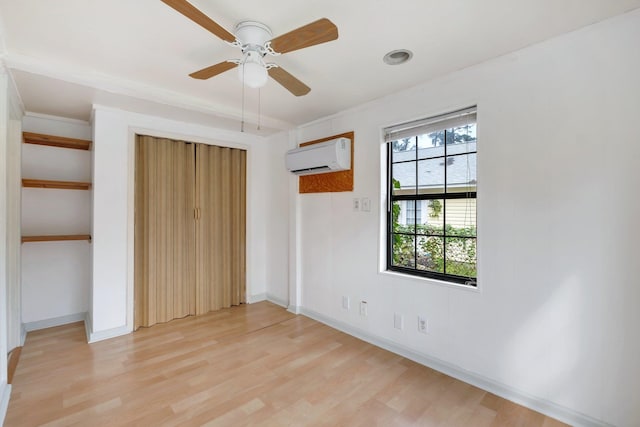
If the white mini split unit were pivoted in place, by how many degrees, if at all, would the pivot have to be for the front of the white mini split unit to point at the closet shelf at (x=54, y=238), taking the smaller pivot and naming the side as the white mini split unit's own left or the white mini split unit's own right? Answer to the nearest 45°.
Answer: approximately 45° to the white mini split unit's own right

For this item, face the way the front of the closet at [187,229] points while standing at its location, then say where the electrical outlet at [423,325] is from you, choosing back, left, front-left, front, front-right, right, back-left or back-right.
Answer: front

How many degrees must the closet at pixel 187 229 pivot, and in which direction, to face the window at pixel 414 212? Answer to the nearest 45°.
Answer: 0° — it already faces it

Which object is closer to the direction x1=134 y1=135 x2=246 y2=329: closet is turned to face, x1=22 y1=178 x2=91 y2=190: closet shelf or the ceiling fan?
the ceiling fan

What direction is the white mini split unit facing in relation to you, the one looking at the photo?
facing the viewer and to the left of the viewer

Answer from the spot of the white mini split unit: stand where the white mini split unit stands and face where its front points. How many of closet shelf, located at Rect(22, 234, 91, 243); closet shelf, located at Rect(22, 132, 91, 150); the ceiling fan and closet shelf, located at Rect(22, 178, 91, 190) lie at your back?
0

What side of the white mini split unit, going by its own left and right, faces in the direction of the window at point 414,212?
left

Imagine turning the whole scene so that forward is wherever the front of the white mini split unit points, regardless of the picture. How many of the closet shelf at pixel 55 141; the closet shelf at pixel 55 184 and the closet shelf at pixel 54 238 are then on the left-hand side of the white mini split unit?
0

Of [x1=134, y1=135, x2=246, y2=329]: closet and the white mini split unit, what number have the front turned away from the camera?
0

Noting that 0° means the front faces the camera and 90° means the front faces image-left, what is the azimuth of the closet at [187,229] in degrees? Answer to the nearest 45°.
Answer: approximately 315°

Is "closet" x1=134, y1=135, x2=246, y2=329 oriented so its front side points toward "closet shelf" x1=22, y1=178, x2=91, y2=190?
no

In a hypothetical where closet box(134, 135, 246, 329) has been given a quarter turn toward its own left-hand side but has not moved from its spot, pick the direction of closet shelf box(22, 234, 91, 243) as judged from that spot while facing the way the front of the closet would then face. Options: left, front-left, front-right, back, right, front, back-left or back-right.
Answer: back-left

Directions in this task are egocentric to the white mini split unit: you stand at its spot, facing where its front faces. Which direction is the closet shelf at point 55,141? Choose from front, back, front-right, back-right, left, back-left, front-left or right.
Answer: front-right

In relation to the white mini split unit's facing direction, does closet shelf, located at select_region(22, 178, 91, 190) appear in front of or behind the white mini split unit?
in front

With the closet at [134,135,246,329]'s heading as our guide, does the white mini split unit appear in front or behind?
in front

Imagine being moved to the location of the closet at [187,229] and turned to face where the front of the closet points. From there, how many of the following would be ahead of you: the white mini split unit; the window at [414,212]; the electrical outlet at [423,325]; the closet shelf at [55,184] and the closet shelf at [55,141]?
3

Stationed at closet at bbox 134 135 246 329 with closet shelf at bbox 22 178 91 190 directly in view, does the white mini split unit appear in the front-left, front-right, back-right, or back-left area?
back-left
